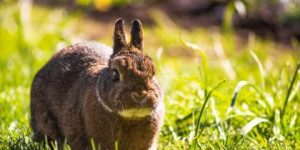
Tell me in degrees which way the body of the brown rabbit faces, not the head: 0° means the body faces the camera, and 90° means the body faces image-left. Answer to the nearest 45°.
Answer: approximately 315°
